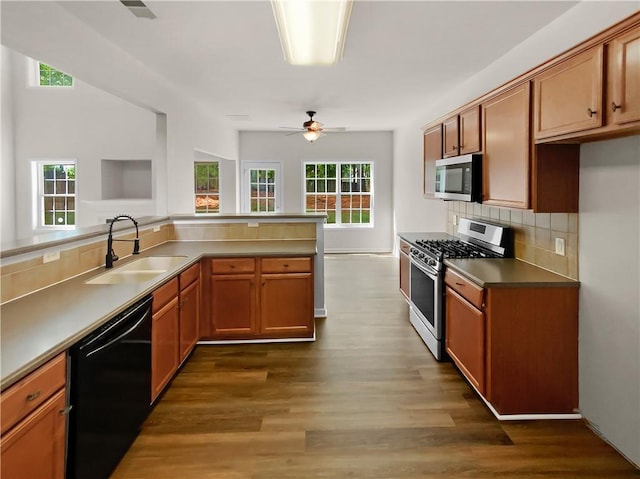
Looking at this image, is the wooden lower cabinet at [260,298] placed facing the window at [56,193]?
no

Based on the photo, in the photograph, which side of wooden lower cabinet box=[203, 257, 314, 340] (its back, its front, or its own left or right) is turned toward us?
front

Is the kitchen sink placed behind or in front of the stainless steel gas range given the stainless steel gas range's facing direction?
in front

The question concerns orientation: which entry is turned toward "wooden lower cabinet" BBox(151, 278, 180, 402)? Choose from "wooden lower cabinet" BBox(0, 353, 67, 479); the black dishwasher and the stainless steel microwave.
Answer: the stainless steel microwave

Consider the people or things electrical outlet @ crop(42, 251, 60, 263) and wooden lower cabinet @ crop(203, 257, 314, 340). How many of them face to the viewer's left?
0

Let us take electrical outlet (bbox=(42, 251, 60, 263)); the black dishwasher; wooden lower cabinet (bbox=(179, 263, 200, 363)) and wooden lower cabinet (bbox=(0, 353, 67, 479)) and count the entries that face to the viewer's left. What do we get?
0

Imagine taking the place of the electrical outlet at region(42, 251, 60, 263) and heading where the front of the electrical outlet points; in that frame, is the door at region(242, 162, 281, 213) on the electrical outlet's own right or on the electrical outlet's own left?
on the electrical outlet's own left

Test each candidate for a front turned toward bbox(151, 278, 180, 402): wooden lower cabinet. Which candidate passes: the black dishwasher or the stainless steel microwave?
the stainless steel microwave

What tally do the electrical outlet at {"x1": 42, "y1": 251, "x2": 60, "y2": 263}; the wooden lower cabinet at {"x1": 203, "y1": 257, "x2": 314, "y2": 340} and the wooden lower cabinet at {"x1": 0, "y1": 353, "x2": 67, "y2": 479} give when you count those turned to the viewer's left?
0

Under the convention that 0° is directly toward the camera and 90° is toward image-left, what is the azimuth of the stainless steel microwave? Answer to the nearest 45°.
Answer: approximately 45°

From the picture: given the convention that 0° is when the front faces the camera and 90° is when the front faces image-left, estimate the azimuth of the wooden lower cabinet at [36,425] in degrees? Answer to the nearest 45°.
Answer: approximately 315°

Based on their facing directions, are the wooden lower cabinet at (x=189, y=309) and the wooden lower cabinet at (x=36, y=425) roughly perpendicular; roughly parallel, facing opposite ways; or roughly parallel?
roughly parallel

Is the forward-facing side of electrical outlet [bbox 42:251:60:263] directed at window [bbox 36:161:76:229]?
no

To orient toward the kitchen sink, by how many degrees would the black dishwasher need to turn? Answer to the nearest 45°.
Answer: approximately 135° to its left

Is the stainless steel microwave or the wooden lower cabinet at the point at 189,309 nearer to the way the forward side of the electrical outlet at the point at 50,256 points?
the stainless steel microwave

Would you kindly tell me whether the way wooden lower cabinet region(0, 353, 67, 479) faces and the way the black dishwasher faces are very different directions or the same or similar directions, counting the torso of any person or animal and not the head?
same or similar directions

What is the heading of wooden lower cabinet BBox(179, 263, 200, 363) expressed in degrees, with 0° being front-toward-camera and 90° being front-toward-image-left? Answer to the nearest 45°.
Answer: approximately 315°
